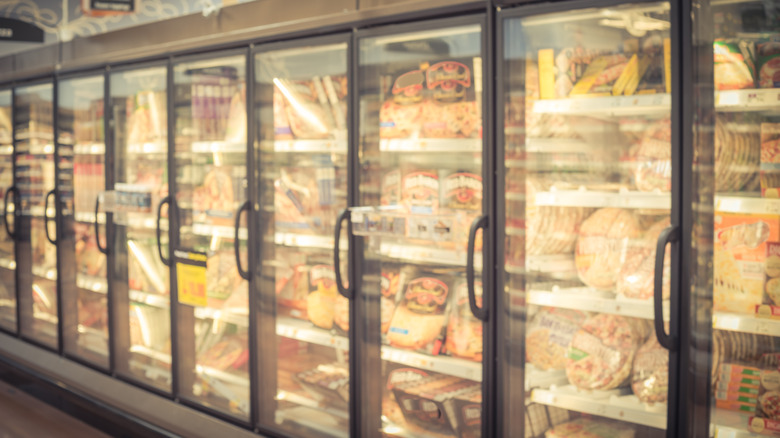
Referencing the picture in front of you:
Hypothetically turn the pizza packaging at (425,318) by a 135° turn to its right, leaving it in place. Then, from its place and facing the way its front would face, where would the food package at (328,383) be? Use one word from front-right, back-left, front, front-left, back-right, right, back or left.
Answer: front

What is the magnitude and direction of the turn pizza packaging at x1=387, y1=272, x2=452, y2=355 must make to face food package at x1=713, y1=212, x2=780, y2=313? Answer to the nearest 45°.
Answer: approximately 45° to its left

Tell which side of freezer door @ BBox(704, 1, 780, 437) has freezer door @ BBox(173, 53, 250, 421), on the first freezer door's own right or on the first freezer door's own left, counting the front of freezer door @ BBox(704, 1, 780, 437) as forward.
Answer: on the first freezer door's own right

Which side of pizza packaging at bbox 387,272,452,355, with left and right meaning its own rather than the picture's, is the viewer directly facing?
front

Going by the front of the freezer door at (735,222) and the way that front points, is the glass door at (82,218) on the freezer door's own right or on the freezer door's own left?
on the freezer door's own right

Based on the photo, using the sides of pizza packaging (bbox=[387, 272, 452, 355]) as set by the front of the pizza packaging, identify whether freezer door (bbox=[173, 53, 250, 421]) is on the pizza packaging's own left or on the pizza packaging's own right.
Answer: on the pizza packaging's own right

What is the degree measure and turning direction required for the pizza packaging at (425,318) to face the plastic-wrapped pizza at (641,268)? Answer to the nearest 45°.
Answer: approximately 45° to its left

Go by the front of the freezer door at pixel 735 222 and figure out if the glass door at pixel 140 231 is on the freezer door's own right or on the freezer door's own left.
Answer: on the freezer door's own right

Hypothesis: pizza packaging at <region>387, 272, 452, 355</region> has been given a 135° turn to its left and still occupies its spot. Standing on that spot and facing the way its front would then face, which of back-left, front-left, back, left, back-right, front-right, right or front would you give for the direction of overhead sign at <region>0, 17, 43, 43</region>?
left

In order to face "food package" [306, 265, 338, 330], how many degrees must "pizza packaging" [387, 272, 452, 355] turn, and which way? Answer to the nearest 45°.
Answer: approximately 135° to its right

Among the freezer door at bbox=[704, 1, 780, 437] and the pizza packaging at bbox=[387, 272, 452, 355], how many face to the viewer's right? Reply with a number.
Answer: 0

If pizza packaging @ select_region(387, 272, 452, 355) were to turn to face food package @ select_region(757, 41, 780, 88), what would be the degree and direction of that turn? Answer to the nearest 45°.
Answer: approximately 45° to its left

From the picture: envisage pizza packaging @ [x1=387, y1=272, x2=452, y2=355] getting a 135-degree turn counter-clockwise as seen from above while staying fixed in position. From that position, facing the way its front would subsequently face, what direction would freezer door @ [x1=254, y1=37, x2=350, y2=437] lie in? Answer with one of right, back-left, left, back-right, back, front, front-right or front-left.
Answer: left
